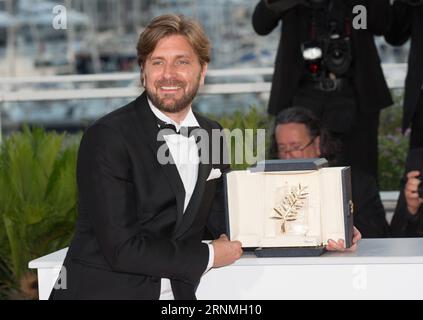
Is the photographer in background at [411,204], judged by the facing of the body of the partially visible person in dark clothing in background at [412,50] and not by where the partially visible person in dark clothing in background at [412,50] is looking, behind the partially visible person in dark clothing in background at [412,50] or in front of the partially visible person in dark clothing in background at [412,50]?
in front

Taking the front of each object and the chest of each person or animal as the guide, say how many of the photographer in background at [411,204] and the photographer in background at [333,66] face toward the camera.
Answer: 2

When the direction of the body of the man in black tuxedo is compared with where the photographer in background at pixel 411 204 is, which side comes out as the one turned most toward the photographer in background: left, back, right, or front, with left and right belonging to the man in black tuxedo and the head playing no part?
left

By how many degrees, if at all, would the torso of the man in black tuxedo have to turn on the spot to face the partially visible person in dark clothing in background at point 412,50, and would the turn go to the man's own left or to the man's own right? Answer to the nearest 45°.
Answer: approximately 90° to the man's own left

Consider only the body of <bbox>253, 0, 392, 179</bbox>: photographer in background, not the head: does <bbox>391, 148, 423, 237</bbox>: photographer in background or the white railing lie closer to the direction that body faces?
the photographer in background

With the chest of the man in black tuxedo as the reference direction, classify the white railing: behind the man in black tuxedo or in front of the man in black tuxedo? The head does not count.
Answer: behind

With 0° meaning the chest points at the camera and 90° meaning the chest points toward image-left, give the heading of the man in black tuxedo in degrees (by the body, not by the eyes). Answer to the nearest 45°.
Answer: approximately 315°

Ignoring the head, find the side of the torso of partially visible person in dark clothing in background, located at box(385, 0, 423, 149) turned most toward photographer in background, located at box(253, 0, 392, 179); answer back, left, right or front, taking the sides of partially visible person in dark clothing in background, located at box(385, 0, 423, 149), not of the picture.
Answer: right

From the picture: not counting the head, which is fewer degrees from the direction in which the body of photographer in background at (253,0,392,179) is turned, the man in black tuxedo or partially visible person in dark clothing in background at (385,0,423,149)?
the man in black tuxedo

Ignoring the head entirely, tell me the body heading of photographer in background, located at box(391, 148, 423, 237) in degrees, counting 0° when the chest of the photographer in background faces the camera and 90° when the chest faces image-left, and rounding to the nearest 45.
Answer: approximately 0°
